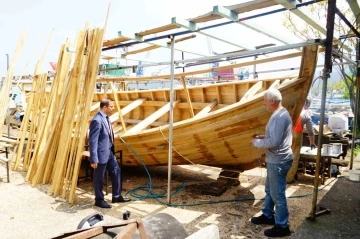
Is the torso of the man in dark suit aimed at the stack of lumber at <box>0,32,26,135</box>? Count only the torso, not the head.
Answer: no

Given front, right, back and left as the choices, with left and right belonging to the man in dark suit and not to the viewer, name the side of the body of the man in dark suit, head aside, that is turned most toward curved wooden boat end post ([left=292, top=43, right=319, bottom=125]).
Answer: front

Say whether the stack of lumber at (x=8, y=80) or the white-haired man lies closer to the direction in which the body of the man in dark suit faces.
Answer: the white-haired man

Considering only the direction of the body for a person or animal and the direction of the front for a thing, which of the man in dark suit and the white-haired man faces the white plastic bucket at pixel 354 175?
the man in dark suit

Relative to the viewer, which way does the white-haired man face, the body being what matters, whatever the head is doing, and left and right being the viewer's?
facing to the left of the viewer

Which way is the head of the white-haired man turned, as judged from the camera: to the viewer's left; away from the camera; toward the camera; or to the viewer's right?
to the viewer's left

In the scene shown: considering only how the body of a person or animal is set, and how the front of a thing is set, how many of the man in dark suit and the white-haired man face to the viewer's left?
1

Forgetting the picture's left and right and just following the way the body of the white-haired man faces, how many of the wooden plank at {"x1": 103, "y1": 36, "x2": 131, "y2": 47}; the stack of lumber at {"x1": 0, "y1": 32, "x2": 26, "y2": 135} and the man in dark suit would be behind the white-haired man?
0

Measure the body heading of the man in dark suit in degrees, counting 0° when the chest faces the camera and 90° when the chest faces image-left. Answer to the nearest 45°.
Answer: approximately 270°

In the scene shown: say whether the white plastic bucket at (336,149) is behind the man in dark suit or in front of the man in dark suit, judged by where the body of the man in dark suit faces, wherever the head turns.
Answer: in front

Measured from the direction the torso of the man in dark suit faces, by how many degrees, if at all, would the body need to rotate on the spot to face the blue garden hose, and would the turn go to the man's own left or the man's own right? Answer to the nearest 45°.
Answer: approximately 45° to the man's own left

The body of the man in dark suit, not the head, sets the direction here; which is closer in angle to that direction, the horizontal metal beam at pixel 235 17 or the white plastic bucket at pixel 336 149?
the white plastic bucket

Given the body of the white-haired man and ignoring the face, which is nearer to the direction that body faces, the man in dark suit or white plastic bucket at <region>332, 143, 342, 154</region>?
the man in dark suit
